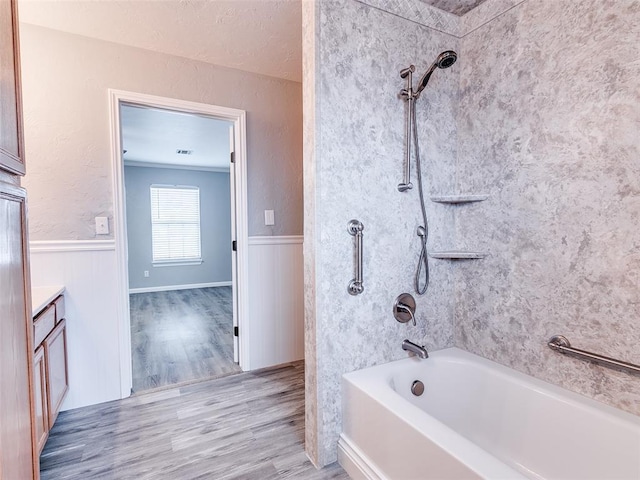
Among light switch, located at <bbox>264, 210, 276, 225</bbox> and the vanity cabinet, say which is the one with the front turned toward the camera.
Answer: the light switch

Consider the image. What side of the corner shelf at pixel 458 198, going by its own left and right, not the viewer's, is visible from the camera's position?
front

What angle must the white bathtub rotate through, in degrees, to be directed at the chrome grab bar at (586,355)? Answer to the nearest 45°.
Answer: approximately 180°

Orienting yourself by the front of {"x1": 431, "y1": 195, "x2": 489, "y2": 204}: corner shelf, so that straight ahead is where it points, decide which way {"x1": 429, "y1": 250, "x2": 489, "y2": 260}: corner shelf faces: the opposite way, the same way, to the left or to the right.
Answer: the same way

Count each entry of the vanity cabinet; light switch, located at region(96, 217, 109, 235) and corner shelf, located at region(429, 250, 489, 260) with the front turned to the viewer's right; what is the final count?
1

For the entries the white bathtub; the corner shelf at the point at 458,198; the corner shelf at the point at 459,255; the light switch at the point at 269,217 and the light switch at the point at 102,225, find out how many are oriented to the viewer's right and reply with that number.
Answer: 0

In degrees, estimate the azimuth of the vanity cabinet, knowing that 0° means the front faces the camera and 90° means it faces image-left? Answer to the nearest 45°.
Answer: approximately 270°

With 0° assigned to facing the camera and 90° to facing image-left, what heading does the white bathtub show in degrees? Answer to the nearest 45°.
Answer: approximately 45°

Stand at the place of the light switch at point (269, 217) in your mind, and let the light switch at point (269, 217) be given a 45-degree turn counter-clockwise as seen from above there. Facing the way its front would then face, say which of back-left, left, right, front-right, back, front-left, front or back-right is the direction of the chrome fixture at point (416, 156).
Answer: front

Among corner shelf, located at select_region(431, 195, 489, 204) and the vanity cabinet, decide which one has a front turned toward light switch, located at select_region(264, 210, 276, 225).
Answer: the vanity cabinet

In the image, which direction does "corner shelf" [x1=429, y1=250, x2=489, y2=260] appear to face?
toward the camera

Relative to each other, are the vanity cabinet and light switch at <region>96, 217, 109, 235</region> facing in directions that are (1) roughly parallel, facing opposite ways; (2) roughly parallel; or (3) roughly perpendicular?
roughly perpendicular

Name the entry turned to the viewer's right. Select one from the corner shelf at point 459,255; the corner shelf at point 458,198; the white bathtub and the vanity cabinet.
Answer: the vanity cabinet

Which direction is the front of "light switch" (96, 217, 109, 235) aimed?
toward the camera
